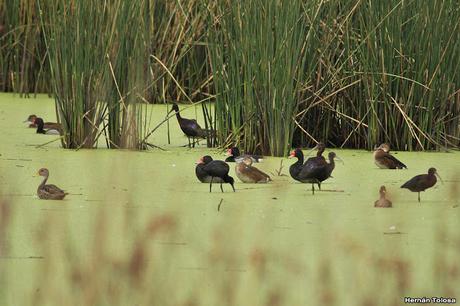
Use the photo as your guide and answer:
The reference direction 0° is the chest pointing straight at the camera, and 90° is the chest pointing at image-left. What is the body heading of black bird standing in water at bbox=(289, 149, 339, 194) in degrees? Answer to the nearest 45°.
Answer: approximately 90°

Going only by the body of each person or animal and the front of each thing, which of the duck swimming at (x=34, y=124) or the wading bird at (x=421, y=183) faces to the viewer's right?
the wading bird

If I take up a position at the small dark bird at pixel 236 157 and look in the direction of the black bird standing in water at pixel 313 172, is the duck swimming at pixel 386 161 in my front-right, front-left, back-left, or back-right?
front-left

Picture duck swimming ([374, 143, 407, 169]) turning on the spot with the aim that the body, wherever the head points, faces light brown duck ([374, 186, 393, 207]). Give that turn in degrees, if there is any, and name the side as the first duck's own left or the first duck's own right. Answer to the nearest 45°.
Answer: approximately 90° to the first duck's own left

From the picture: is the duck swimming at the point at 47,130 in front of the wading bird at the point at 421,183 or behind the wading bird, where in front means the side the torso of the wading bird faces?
behind

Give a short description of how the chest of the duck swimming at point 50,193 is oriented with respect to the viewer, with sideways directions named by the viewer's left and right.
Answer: facing to the left of the viewer

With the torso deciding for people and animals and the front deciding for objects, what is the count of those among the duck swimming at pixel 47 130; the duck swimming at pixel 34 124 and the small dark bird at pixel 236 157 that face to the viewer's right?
0

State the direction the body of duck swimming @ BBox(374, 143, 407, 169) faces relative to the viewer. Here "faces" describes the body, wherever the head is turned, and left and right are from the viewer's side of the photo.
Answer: facing to the left of the viewer

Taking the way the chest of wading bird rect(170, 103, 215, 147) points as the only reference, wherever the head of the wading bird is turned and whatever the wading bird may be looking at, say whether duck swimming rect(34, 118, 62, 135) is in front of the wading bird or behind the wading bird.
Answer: in front

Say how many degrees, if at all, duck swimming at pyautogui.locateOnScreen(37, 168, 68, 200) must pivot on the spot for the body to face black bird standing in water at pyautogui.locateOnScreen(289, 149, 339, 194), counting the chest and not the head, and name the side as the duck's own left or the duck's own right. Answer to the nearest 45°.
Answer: approximately 180°

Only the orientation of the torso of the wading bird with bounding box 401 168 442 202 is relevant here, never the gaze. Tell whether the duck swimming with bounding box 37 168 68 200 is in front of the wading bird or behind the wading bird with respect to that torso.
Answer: behind

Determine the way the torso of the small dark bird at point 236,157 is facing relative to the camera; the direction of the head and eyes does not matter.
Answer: to the viewer's left

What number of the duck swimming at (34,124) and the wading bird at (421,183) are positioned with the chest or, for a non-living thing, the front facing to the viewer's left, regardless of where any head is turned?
1

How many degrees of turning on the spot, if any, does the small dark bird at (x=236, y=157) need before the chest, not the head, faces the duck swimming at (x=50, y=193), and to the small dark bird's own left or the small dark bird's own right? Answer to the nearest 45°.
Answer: approximately 45° to the small dark bird's own left
